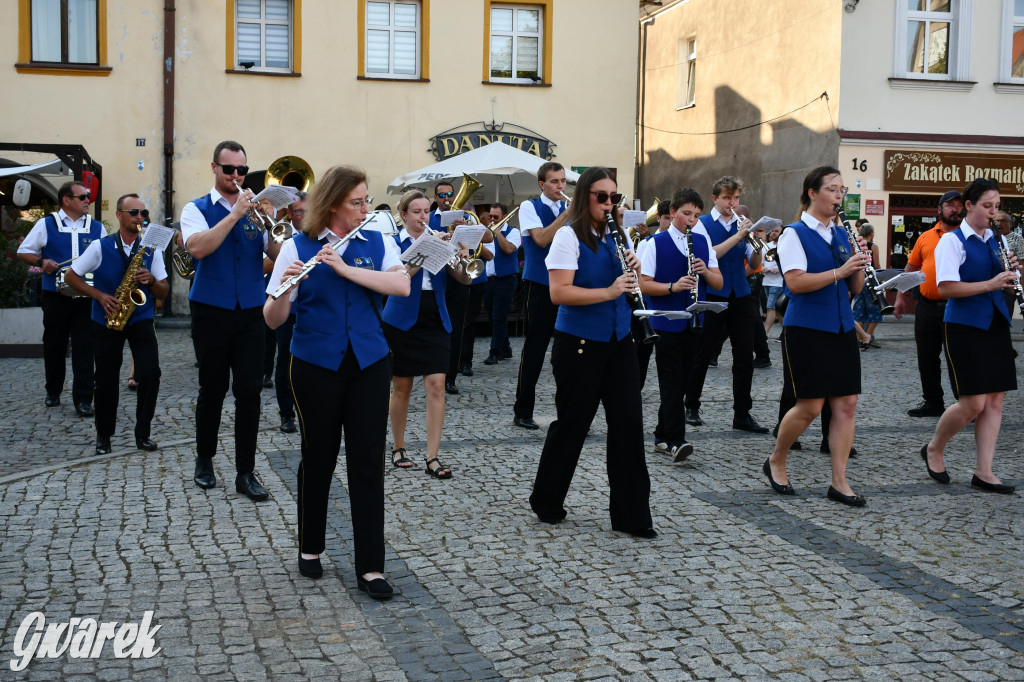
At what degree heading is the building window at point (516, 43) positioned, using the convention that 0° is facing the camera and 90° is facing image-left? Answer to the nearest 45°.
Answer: approximately 0°

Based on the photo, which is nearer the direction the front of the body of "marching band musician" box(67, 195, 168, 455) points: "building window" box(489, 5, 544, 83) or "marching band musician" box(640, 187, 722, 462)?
the marching band musician

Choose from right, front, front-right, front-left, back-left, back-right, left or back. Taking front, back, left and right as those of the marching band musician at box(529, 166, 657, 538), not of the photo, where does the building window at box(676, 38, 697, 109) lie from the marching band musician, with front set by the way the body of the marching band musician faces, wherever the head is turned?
back-left

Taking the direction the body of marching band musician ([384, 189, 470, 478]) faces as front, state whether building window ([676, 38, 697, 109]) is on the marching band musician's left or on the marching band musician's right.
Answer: on the marching band musician's left

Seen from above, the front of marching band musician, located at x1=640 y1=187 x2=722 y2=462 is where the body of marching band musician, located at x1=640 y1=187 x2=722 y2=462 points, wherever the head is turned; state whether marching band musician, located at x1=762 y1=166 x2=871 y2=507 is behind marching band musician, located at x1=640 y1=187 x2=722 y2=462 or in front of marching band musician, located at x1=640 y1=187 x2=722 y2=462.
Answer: in front

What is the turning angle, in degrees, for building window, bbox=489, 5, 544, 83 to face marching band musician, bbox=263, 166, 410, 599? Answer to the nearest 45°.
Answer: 0° — it already faces them

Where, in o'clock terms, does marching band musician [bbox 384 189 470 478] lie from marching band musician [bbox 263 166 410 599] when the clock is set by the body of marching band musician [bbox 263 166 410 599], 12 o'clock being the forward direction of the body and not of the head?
marching band musician [bbox 384 189 470 478] is roughly at 8 o'clock from marching band musician [bbox 263 166 410 599].

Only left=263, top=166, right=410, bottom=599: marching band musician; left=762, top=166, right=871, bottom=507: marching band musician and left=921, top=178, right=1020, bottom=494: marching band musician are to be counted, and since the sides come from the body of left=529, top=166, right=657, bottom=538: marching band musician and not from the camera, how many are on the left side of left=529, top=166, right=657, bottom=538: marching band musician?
2

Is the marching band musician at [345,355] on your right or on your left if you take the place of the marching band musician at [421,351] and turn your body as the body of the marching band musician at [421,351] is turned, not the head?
on your right
